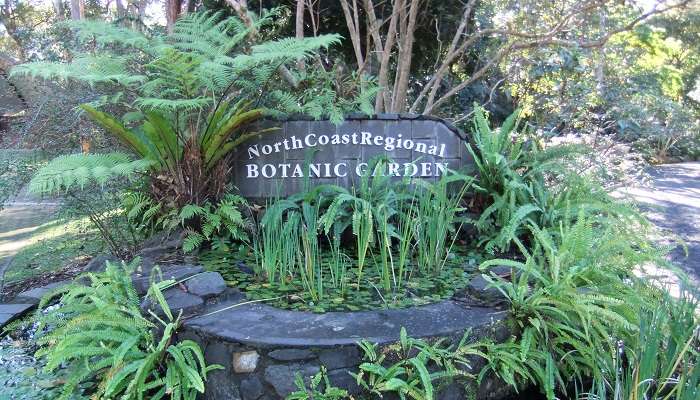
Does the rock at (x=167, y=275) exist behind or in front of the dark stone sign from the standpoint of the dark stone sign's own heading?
in front

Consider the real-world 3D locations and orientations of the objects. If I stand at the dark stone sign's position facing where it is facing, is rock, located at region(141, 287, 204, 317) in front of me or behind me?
in front

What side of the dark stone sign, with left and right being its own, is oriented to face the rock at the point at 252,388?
front

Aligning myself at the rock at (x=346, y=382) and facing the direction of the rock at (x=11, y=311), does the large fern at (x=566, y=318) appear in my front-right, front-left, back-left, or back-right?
back-right

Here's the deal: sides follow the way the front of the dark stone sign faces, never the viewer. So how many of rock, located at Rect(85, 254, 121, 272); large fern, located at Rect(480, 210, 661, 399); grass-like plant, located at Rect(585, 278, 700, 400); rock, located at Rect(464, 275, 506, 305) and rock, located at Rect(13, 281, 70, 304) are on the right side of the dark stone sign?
2

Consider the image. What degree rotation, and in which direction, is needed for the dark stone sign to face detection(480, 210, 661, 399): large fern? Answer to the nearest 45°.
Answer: approximately 45° to its left

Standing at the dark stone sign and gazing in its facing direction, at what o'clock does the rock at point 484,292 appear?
The rock is roughly at 11 o'clock from the dark stone sign.

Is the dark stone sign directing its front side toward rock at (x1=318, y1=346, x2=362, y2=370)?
yes

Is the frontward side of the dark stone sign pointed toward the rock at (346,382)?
yes

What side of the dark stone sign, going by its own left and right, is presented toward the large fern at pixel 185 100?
right

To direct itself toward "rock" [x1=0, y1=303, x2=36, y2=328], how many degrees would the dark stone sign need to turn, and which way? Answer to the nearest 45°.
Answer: approximately 90° to its right

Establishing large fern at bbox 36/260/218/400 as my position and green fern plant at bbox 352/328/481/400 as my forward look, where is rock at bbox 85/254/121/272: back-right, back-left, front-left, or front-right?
back-left

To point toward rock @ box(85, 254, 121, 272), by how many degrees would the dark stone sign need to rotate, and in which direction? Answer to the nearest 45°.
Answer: approximately 90° to its right

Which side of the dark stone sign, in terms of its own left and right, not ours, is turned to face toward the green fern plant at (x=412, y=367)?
front

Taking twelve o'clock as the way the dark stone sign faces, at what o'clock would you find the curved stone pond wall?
The curved stone pond wall is roughly at 12 o'clock from the dark stone sign.

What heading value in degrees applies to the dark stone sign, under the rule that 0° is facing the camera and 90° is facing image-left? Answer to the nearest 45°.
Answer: approximately 0°

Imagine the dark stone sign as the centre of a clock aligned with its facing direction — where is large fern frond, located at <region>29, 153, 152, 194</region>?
The large fern frond is roughly at 2 o'clock from the dark stone sign.
